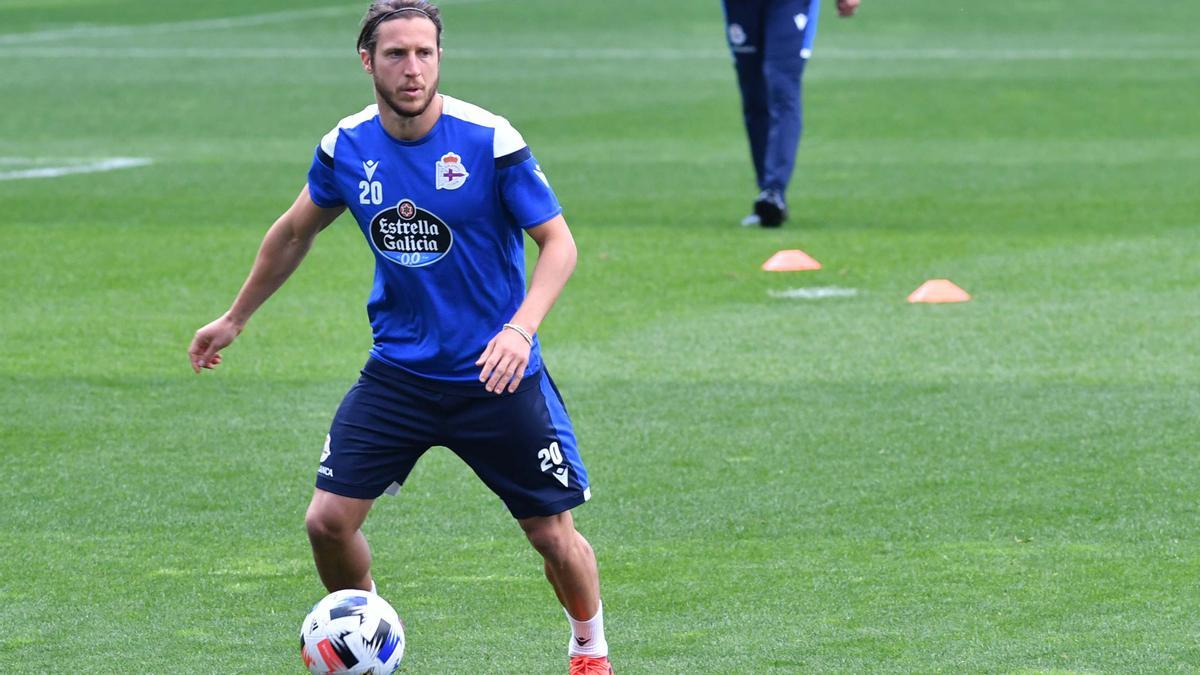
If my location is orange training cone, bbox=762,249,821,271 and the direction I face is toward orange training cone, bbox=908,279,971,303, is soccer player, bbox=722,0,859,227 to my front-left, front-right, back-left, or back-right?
back-left

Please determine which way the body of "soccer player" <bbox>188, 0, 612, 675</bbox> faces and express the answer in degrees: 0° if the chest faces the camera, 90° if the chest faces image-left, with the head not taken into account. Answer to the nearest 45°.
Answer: approximately 0°

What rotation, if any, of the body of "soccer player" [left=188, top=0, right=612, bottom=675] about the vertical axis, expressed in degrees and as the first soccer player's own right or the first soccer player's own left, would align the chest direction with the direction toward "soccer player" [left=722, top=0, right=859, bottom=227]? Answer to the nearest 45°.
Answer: approximately 180°

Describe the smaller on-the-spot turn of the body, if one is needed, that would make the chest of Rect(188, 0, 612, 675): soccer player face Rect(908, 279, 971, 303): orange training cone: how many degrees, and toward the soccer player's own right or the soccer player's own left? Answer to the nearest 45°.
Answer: approximately 135° to the soccer player's own left
